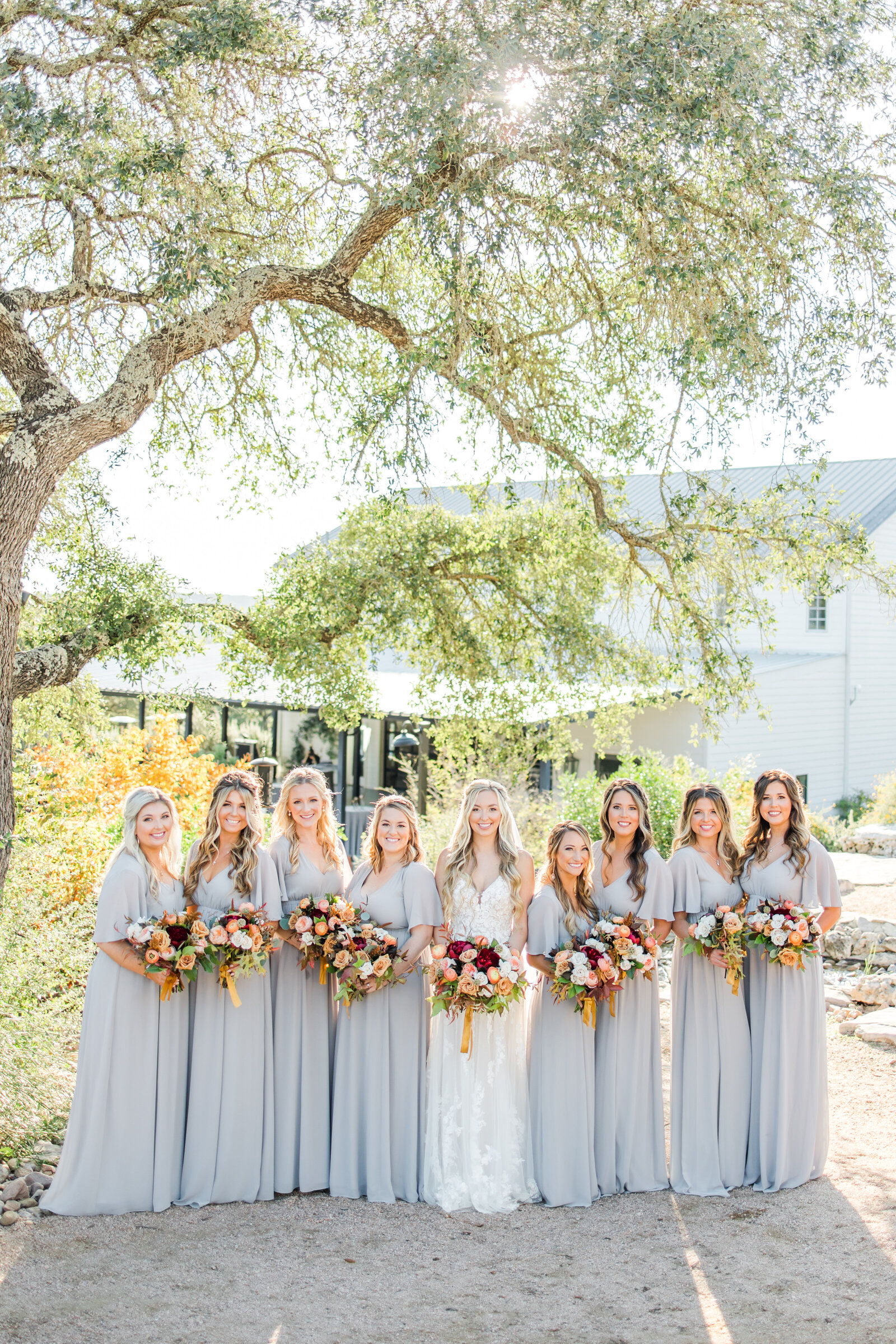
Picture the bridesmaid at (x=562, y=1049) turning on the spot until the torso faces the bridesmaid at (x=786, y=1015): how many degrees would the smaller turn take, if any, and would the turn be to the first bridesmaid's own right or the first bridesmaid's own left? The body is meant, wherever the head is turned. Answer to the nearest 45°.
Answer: approximately 45° to the first bridesmaid's own left

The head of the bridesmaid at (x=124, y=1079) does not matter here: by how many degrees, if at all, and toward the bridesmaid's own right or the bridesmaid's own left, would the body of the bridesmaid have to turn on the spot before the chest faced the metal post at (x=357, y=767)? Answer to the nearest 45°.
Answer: approximately 135° to the bridesmaid's own left

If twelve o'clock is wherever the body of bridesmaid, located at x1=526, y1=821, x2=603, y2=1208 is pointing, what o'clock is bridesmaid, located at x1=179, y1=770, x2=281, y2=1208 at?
bridesmaid, located at x1=179, y1=770, x2=281, y2=1208 is roughly at 4 o'clock from bridesmaid, located at x1=526, y1=821, x2=603, y2=1208.

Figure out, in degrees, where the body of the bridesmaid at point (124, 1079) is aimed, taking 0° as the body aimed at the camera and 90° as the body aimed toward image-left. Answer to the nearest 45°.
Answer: approximately 315°

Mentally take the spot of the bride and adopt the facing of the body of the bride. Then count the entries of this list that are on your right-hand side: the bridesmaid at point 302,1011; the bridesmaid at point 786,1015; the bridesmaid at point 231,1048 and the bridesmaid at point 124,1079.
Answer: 3

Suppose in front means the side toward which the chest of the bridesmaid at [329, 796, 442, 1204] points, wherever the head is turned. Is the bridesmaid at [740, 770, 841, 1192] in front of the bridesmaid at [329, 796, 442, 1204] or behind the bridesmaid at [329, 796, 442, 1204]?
behind

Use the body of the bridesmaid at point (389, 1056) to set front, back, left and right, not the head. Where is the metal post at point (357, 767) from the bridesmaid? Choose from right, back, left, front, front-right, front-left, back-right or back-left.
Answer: back-right
